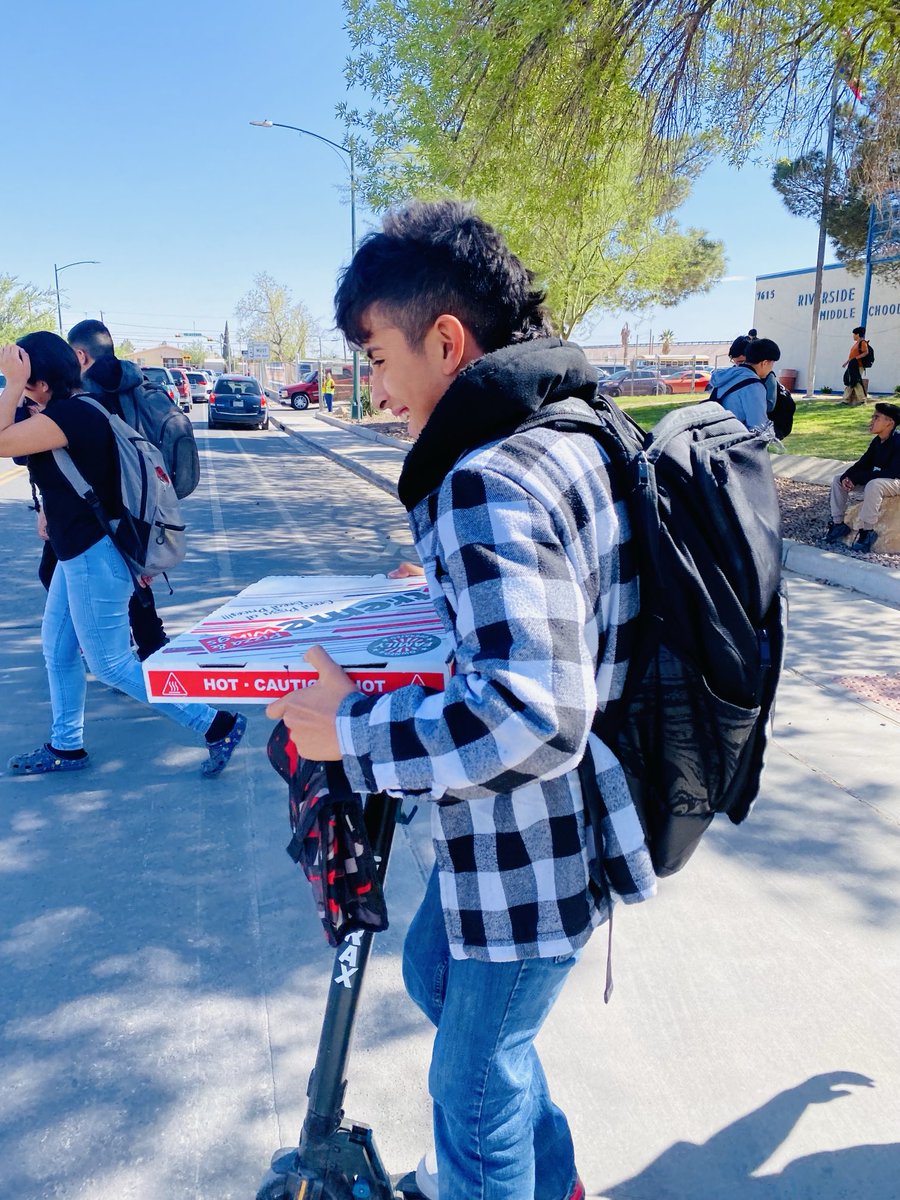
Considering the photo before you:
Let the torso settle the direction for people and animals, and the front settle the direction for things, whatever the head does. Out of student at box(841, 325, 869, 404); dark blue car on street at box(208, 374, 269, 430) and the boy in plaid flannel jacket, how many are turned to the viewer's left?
2

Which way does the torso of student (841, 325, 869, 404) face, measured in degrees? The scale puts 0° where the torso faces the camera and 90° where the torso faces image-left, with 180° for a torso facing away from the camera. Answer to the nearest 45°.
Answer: approximately 90°

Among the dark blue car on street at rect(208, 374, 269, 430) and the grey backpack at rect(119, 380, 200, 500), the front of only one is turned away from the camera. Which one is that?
the dark blue car on street

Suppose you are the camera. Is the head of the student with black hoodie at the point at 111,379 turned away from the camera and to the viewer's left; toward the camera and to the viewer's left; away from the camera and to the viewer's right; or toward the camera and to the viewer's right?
away from the camera and to the viewer's left

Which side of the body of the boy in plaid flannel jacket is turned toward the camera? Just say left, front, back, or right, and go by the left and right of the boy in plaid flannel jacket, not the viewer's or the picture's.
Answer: left

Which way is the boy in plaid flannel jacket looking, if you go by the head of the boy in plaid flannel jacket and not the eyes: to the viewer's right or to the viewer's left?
to the viewer's left

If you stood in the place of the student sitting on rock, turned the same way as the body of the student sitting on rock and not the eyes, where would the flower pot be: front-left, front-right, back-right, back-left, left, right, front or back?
back-right

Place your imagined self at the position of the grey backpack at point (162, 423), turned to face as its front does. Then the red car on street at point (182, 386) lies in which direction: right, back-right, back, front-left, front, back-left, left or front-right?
back-left

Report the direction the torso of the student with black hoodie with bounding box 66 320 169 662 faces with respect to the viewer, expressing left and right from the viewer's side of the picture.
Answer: facing away from the viewer and to the left of the viewer
